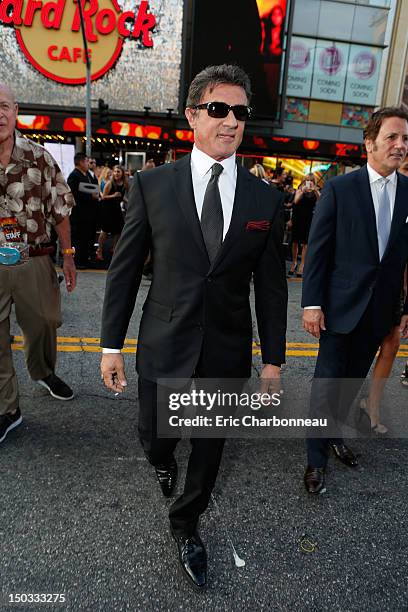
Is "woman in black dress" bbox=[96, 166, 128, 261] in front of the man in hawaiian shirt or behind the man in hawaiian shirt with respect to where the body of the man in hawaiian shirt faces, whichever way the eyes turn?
behind

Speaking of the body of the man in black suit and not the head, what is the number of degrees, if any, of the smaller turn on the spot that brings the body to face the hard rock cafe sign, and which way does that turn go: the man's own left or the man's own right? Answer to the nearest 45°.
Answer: approximately 180°

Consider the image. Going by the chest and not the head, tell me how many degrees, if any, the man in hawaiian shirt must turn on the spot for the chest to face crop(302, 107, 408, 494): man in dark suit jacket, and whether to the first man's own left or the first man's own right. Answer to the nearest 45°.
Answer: approximately 45° to the first man's own left

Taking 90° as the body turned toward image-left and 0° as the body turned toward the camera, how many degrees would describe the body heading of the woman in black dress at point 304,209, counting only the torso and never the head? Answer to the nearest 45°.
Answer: approximately 0°

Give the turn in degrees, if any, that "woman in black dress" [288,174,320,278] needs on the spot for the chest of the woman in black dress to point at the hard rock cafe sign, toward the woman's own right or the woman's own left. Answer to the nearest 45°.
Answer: approximately 135° to the woman's own right

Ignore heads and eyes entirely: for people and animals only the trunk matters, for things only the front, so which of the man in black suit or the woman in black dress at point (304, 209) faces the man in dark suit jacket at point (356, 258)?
the woman in black dress

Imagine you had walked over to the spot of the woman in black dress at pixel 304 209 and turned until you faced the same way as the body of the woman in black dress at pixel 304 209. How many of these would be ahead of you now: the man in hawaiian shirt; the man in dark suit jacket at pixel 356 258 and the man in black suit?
3

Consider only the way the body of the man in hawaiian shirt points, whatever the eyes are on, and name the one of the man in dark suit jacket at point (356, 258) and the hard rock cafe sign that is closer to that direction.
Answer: the man in dark suit jacket

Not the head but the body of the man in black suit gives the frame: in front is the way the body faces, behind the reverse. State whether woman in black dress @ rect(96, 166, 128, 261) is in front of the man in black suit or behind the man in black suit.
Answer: behind

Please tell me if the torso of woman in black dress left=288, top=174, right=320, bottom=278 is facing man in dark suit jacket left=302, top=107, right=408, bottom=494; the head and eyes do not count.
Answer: yes
